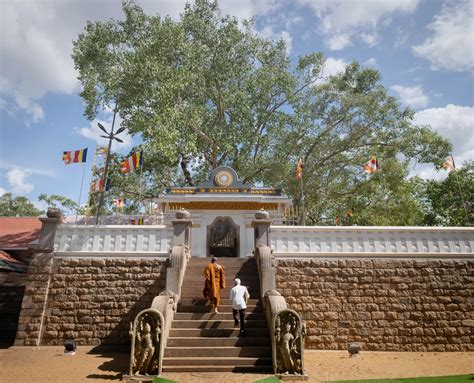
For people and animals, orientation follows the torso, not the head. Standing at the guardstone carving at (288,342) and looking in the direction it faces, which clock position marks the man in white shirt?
The man in white shirt is roughly at 4 o'clock from the guardstone carving.

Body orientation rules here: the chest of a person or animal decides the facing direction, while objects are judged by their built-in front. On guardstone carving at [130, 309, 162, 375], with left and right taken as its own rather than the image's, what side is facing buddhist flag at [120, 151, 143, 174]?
back

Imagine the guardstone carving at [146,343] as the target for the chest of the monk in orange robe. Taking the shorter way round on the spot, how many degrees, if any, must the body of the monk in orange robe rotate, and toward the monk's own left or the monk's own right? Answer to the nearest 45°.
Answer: approximately 135° to the monk's own left

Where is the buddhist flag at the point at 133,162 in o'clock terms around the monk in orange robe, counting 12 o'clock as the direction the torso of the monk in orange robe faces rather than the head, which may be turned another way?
The buddhist flag is roughly at 11 o'clock from the monk in orange robe.

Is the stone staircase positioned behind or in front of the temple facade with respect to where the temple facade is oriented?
in front

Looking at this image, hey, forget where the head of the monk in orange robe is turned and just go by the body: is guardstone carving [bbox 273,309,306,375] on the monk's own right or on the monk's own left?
on the monk's own right

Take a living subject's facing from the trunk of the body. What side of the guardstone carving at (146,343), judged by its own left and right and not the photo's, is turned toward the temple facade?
back

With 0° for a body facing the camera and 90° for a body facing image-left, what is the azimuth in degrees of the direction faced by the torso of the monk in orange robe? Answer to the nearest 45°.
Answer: approximately 180°

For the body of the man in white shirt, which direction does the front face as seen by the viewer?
away from the camera

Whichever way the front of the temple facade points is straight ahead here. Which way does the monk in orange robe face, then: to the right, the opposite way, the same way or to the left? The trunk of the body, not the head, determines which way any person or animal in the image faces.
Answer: the opposite way
